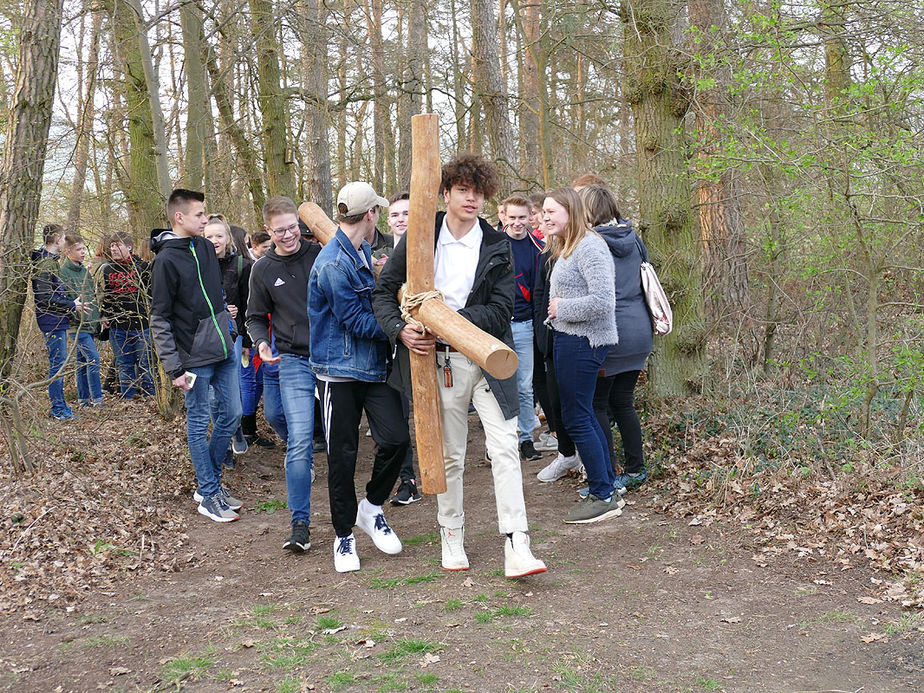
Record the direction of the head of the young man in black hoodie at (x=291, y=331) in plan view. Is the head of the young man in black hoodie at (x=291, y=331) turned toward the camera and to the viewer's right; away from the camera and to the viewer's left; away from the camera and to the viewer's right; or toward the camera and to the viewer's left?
toward the camera and to the viewer's right

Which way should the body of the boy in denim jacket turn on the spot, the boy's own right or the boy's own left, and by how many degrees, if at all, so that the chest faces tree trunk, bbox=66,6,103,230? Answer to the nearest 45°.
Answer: approximately 180°

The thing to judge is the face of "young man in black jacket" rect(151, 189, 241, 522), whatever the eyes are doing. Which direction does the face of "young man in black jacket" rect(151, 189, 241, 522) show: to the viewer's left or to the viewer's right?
to the viewer's right

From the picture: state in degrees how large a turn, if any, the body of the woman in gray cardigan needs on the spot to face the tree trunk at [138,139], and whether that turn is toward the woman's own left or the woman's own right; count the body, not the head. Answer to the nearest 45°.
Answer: approximately 45° to the woman's own right

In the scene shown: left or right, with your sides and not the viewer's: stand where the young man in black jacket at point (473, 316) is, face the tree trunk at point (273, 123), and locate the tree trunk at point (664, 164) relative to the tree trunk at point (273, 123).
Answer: right

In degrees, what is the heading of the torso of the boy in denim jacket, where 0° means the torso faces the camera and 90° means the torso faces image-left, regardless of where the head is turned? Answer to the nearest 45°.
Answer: approximately 315°

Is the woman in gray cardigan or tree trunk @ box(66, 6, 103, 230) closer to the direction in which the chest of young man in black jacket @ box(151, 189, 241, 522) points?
the woman in gray cardigan

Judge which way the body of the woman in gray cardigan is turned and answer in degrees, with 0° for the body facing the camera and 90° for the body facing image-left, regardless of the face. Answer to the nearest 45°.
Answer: approximately 90°
